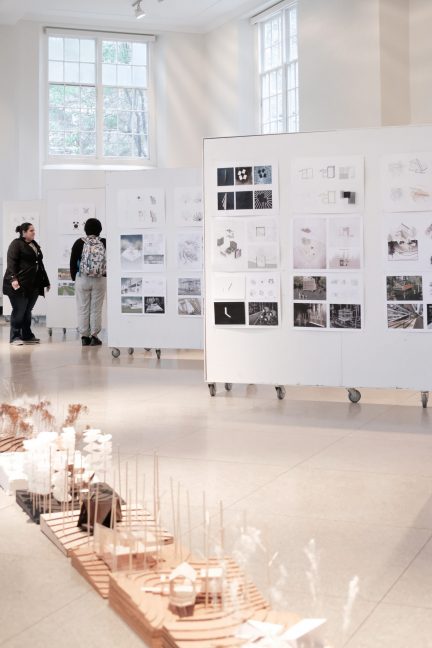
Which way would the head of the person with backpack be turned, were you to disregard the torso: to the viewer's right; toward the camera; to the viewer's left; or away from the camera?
away from the camera

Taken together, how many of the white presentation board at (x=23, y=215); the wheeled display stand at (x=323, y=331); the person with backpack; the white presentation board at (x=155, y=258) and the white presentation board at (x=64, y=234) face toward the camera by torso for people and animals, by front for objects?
4

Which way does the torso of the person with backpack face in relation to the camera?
away from the camera

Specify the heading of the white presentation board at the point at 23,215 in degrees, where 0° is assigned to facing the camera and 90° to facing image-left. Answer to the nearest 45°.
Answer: approximately 0°

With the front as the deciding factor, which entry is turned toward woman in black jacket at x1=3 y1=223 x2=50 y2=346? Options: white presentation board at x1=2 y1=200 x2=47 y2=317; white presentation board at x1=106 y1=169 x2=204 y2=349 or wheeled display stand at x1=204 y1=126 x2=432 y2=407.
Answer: white presentation board at x1=2 y1=200 x2=47 y2=317

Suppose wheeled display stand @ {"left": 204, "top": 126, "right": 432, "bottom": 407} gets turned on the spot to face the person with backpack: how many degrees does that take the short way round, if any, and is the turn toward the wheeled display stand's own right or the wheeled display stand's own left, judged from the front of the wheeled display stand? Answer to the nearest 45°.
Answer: approximately 135° to the wheeled display stand's own right
